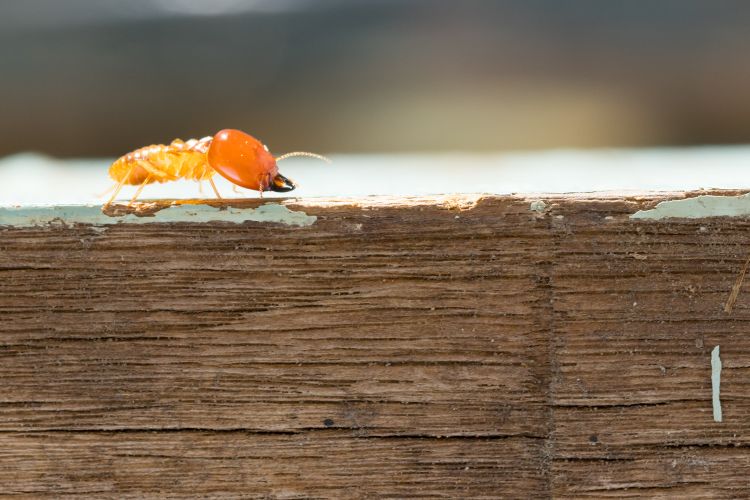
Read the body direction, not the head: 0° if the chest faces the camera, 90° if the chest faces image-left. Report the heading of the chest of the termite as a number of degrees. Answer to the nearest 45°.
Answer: approximately 270°
